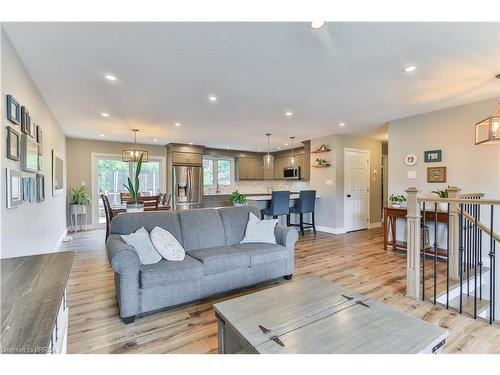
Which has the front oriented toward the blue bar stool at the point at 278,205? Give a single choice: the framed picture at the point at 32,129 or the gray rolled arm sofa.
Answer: the framed picture

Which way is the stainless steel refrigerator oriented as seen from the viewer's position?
toward the camera

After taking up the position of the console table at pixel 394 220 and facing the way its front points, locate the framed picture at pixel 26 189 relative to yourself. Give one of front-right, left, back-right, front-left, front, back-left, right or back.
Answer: front

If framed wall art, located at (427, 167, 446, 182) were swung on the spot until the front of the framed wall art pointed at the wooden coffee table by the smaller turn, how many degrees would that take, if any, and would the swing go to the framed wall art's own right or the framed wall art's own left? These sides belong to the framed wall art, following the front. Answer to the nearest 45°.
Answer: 0° — it already faces it

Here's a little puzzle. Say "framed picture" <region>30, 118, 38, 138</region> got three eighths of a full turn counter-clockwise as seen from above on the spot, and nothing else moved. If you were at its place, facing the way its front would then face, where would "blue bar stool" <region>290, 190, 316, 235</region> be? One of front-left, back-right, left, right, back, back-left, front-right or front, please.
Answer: back-right

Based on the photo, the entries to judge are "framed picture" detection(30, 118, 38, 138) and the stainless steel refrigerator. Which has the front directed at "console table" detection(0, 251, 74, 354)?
the stainless steel refrigerator

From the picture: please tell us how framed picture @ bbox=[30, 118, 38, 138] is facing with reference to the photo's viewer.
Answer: facing to the right of the viewer

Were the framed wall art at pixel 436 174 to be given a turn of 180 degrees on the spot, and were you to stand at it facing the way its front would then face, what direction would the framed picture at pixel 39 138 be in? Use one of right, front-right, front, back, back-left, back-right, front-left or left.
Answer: back-left

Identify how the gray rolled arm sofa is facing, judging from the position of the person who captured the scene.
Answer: facing the viewer and to the right of the viewer

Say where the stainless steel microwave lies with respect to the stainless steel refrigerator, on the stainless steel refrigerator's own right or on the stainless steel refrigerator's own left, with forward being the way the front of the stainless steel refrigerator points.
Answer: on the stainless steel refrigerator's own left

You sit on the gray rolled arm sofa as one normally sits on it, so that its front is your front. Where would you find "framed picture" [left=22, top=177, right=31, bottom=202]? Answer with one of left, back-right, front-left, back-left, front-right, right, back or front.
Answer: back-right

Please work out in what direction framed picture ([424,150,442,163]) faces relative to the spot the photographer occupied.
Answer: facing the viewer

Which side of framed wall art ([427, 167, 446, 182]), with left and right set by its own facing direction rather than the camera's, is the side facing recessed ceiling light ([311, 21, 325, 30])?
front

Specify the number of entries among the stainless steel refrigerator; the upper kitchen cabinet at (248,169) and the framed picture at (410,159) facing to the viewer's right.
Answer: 0

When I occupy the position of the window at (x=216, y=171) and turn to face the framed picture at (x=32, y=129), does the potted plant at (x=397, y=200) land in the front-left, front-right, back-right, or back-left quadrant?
front-left
